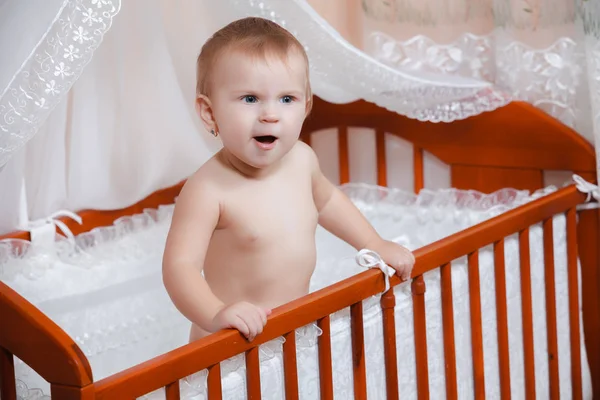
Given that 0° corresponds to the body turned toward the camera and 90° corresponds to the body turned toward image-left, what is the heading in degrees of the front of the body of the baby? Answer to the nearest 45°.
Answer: approximately 315°

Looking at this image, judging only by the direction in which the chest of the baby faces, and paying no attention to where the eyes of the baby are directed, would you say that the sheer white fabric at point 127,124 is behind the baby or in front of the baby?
behind

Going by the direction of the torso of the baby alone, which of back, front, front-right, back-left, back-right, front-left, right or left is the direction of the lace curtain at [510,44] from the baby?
left

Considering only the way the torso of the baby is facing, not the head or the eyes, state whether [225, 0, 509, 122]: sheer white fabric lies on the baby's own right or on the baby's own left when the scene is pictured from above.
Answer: on the baby's own left
